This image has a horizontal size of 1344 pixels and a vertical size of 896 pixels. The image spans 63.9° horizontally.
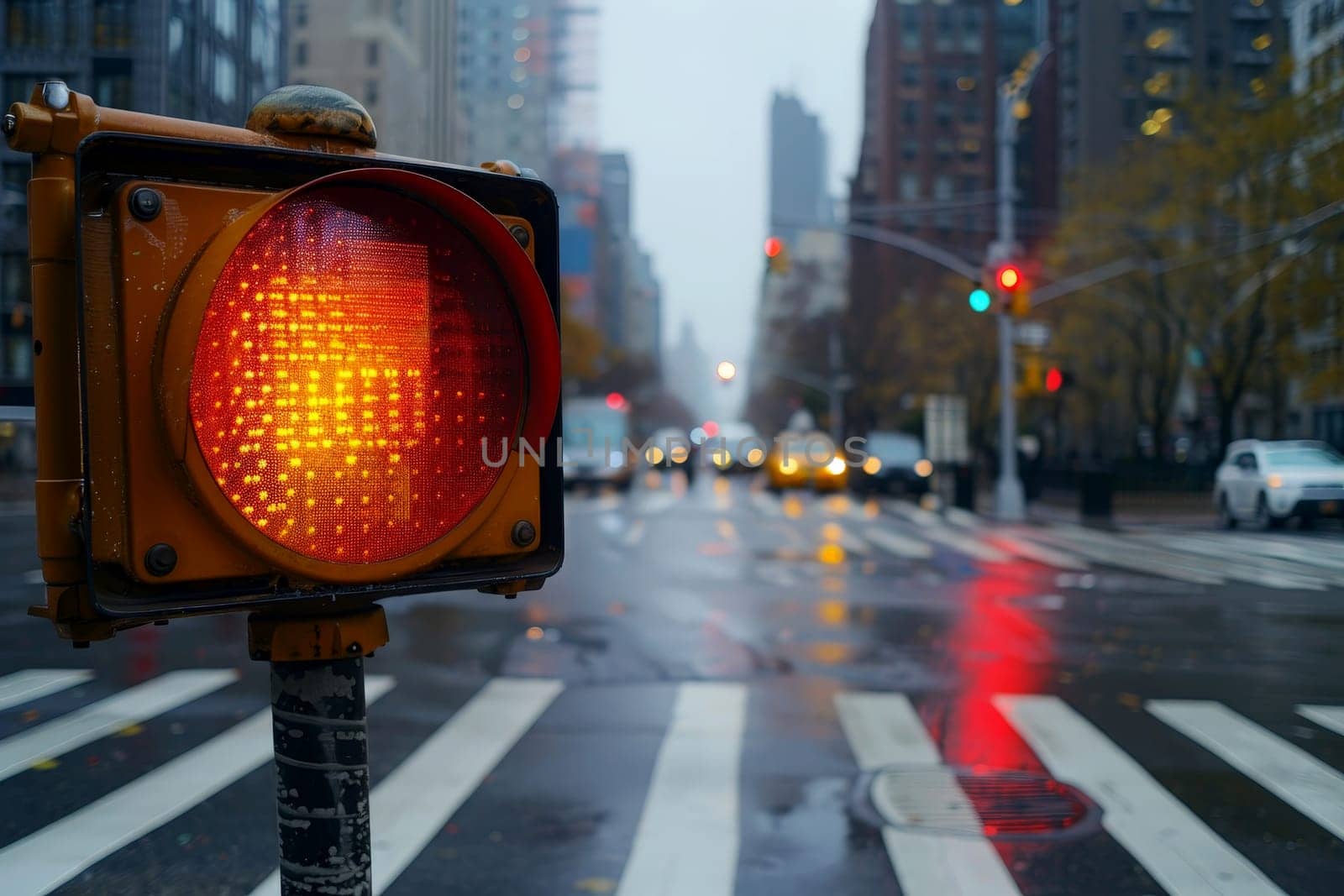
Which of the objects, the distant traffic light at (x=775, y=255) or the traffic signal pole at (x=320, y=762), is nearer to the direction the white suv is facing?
the traffic signal pole

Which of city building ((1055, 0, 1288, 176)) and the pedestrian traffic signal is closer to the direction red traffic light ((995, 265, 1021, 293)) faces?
the pedestrian traffic signal

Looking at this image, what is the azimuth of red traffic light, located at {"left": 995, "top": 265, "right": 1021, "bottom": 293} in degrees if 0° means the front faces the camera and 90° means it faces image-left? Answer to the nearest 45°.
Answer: approximately 0°

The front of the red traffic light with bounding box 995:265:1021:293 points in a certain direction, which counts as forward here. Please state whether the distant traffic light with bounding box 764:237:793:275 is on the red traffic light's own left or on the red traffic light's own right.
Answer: on the red traffic light's own right

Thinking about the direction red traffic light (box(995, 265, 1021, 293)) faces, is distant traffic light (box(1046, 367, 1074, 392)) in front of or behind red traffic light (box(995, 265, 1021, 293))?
behind
